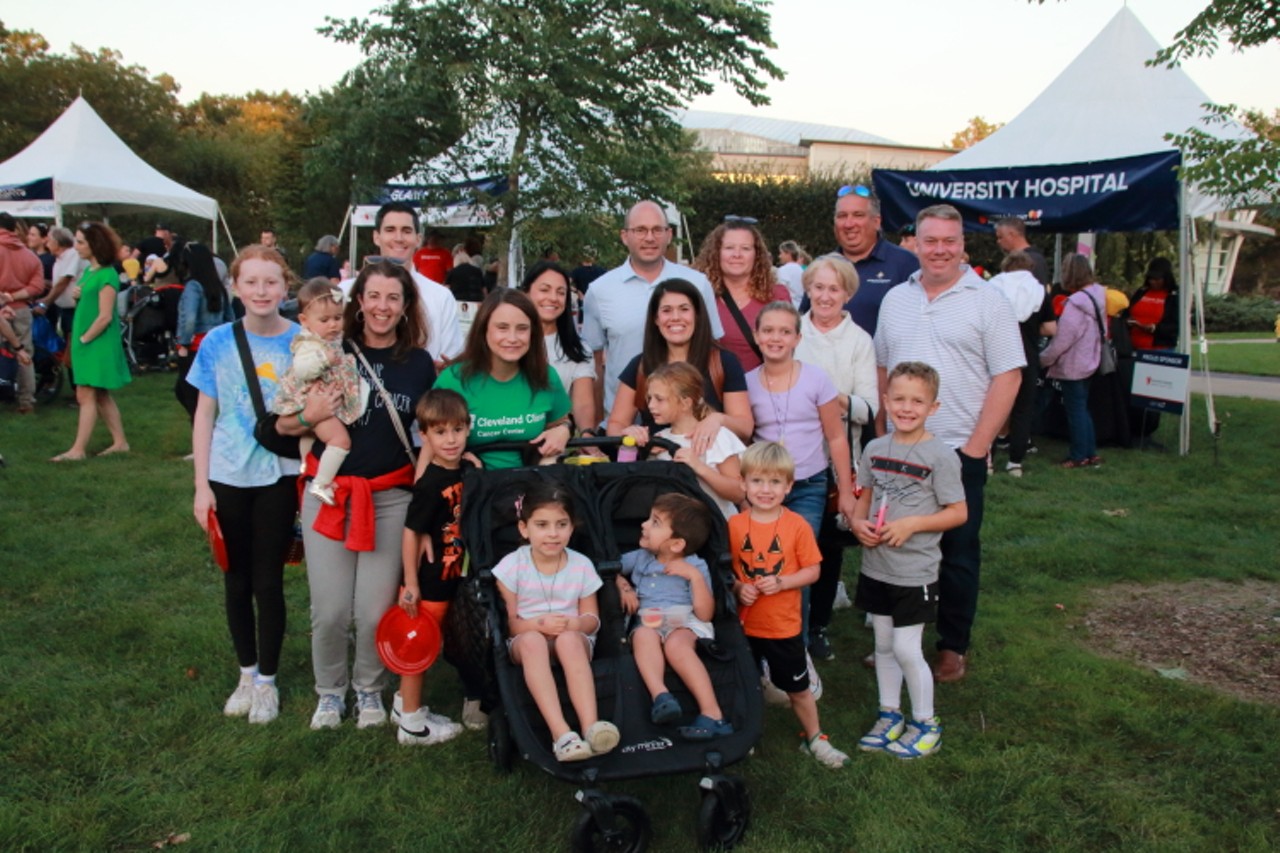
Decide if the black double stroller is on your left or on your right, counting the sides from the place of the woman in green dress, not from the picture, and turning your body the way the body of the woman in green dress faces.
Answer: on your left

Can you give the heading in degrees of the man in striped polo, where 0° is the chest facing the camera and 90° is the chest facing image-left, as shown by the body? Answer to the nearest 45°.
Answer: approximately 45°

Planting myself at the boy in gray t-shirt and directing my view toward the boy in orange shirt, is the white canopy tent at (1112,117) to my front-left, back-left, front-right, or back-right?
back-right

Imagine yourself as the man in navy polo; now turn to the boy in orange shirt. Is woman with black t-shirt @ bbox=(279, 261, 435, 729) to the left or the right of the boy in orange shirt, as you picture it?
right

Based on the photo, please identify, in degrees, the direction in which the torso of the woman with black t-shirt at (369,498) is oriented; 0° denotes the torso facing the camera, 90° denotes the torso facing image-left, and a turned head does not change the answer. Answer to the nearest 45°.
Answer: approximately 0°

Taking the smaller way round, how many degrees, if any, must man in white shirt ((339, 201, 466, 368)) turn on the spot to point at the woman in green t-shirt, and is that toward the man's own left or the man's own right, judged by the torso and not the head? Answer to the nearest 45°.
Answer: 0° — they already face them

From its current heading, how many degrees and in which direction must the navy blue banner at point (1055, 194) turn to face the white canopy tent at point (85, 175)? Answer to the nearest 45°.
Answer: approximately 90° to its right

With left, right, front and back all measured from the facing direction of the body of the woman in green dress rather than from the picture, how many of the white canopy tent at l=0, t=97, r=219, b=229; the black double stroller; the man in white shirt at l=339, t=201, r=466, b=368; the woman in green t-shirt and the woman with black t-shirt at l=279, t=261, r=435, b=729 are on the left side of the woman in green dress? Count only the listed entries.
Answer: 4

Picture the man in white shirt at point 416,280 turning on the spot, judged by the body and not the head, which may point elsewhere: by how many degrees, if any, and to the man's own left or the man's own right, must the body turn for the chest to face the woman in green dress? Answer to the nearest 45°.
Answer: approximately 135° to the man's own right

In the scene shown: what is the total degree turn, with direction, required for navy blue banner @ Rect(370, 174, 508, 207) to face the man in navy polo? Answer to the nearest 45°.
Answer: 0° — it already faces them

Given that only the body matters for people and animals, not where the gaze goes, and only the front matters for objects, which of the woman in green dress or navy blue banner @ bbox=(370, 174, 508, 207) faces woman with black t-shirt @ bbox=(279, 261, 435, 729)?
the navy blue banner
